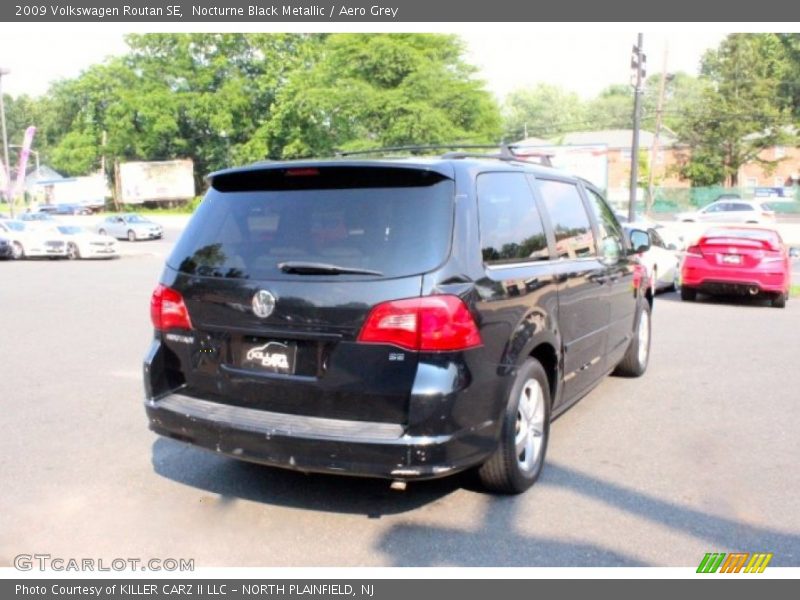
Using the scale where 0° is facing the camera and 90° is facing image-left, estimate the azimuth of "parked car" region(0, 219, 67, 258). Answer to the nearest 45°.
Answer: approximately 315°

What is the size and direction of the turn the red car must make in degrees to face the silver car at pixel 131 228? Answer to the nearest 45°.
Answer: approximately 45° to its left

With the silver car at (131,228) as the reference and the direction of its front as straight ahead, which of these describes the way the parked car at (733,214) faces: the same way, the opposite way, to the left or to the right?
the opposite way

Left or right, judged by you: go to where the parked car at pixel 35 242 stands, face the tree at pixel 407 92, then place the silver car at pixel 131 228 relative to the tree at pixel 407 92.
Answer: left

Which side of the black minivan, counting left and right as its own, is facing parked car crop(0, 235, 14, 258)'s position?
left

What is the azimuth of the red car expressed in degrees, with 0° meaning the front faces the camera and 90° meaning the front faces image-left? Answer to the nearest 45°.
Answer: approximately 180°

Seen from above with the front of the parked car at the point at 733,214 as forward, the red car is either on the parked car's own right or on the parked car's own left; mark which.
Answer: on the parked car's own left

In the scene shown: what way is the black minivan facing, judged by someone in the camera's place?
facing away from the viewer and to the right of the viewer

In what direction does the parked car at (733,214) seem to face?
to the viewer's left
